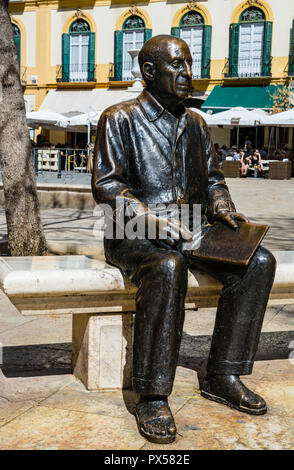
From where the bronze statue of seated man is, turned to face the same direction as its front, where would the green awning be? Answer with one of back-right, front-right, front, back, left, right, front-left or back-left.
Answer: back-left

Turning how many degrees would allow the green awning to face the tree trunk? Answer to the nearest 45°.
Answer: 0° — it already faces it

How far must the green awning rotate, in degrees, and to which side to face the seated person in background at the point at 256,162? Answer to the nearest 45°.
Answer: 0° — it already faces them

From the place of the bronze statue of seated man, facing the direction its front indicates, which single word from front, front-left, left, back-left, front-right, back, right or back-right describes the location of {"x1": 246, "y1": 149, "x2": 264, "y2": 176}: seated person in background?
back-left

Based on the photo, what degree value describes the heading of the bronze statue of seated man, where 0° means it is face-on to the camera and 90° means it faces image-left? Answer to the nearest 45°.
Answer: approximately 315°

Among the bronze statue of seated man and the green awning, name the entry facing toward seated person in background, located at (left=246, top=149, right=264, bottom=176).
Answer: the green awning

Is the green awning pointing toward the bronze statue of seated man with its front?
yes

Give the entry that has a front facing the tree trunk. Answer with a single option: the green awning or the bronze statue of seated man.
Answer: the green awning

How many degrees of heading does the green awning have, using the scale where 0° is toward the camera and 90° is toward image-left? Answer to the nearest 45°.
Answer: approximately 0°

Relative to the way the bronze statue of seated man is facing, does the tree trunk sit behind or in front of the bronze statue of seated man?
behind
